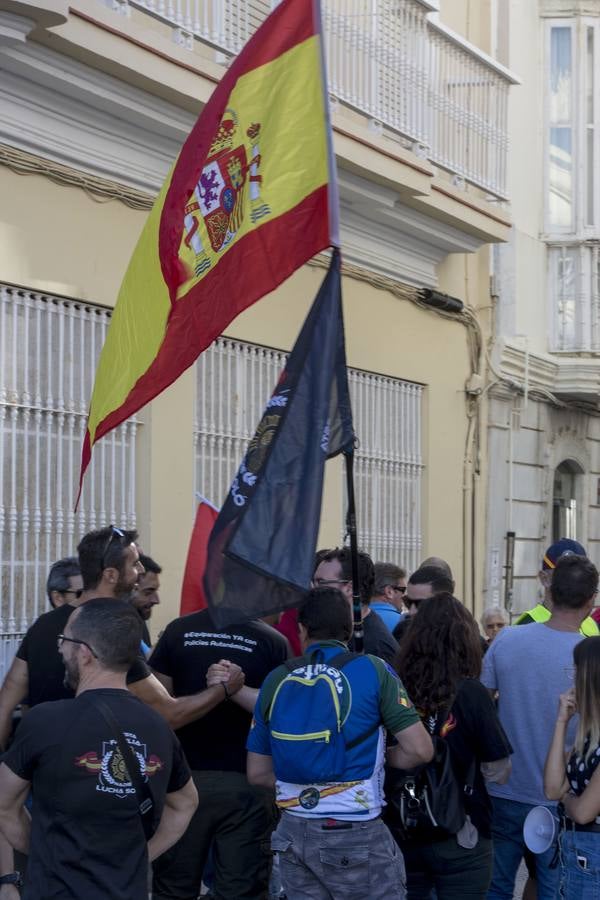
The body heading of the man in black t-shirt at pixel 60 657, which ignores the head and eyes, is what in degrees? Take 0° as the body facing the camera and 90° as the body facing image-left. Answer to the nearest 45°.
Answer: approximately 225°

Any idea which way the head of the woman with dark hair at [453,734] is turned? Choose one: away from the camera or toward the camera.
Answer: away from the camera

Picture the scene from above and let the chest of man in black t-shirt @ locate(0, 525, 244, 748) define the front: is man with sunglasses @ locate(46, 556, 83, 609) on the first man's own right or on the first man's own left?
on the first man's own left

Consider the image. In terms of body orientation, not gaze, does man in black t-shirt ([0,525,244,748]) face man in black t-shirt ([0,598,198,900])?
no

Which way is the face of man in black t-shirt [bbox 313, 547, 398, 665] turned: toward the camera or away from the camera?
toward the camera

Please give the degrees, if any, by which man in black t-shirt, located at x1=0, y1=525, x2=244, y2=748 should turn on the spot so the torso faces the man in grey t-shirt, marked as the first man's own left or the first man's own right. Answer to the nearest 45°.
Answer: approximately 45° to the first man's own right

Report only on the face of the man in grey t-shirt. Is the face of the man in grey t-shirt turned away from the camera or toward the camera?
away from the camera

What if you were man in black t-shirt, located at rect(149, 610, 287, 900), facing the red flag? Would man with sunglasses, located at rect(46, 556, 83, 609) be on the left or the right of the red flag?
left
